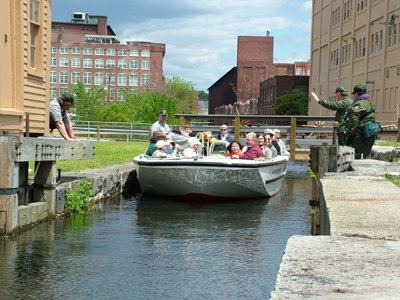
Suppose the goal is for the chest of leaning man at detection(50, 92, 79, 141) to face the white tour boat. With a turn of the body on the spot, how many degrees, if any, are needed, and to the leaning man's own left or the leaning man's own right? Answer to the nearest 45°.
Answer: approximately 45° to the leaning man's own left

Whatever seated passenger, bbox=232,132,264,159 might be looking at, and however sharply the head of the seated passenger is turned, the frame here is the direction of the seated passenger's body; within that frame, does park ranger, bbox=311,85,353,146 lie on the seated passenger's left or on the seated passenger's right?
on the seated passenger's left

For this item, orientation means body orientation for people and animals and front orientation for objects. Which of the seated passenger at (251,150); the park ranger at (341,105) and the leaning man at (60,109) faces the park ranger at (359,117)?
the leaning man

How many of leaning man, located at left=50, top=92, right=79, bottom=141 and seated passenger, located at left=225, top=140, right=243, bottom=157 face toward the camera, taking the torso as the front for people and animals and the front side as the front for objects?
1

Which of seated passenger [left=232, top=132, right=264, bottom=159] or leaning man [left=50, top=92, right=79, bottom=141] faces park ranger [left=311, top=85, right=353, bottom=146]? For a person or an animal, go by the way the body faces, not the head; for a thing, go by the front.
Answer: the leaning man

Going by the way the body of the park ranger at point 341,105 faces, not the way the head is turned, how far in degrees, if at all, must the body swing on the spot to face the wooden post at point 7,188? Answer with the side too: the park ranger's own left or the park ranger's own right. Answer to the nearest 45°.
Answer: approximately 45° to the park ranger's own left

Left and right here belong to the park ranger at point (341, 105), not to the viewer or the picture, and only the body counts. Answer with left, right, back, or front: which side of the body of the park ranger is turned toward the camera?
left

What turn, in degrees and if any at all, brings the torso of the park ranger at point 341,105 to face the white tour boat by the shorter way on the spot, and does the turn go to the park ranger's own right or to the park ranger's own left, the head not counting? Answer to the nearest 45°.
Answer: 0° — they already face it

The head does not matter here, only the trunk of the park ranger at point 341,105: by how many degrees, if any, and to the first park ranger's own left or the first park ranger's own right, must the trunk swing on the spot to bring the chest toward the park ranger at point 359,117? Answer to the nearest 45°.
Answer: approximately 135° to the first park ranger's own left

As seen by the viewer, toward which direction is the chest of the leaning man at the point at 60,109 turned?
to the viewer's right
